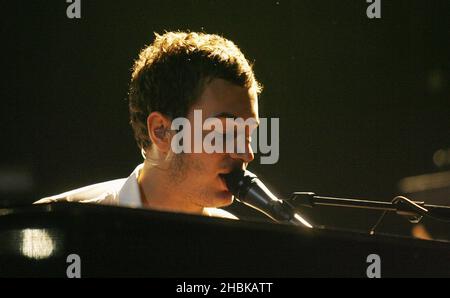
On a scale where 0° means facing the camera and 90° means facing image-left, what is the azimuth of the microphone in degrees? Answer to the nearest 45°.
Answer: approximately 90°
